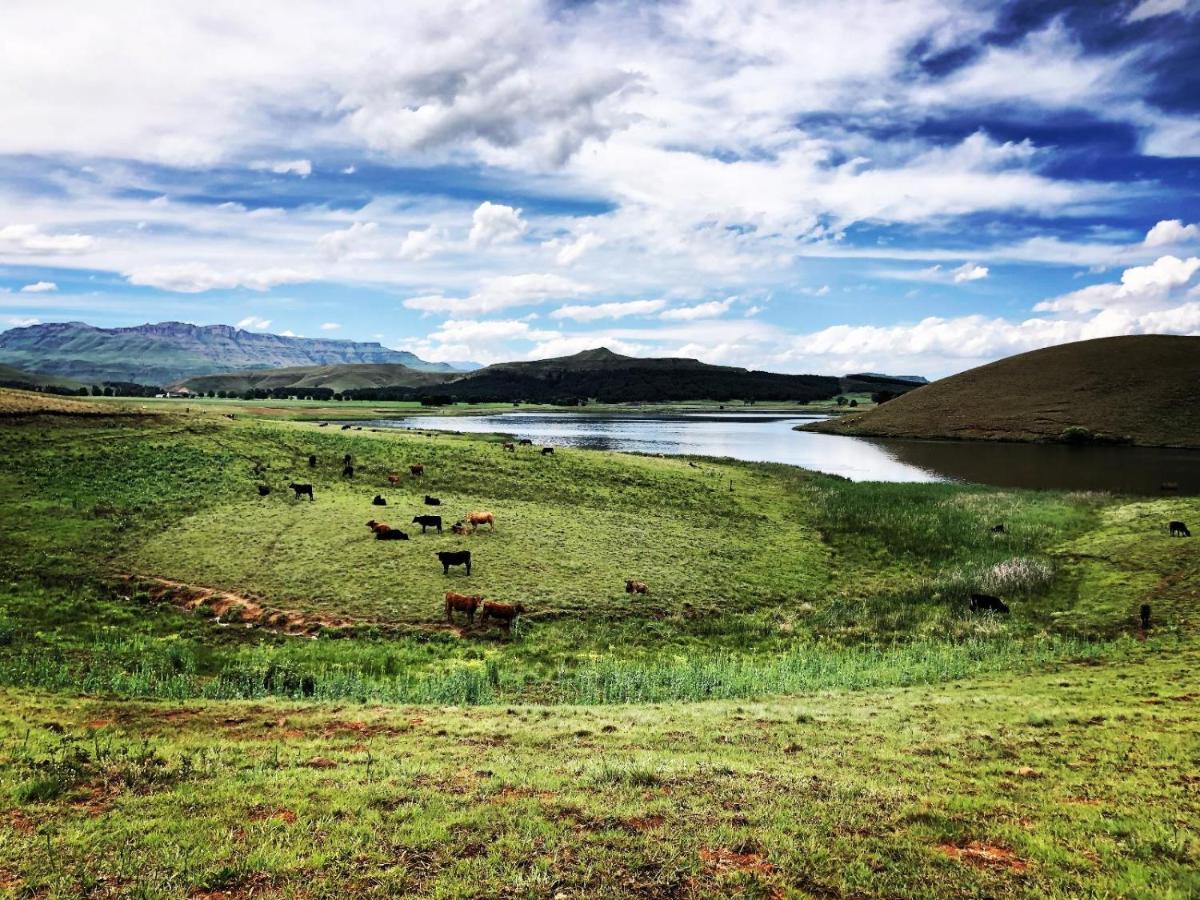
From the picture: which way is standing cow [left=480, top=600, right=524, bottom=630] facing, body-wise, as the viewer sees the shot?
to the viewer's right

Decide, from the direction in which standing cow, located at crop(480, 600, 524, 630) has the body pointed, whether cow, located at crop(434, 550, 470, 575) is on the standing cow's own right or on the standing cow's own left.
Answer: on the standing cow's own left

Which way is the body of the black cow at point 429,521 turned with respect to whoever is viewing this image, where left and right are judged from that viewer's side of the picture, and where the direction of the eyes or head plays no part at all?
facing to the left of the viewer

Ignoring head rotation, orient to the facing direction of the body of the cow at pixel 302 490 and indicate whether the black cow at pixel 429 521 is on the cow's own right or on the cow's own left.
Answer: on the cow's own left

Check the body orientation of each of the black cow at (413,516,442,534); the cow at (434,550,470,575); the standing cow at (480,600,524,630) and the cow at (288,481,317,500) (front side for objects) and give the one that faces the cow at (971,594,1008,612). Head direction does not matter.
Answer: the standing cow

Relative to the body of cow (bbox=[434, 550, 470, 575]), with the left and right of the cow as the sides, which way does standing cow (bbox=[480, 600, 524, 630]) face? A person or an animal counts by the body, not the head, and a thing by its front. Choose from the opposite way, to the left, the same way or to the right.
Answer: the opposite way

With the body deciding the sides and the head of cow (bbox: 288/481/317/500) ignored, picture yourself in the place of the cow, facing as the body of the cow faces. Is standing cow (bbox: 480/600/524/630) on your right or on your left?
on your left

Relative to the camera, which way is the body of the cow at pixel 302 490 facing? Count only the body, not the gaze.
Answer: to the viewer's left

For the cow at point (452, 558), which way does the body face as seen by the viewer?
to the viewer's left

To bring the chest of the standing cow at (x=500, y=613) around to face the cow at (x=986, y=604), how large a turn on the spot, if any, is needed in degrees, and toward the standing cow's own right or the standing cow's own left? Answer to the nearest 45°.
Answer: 0° — it already faces it

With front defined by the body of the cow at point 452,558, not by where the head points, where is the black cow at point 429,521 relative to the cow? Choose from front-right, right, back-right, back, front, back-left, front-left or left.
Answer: right

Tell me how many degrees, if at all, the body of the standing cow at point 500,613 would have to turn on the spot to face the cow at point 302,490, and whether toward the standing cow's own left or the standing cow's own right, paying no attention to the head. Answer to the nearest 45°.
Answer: approximately 135° to the standing cow's own left

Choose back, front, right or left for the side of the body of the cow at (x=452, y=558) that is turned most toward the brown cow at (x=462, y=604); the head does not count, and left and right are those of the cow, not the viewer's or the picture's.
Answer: left
